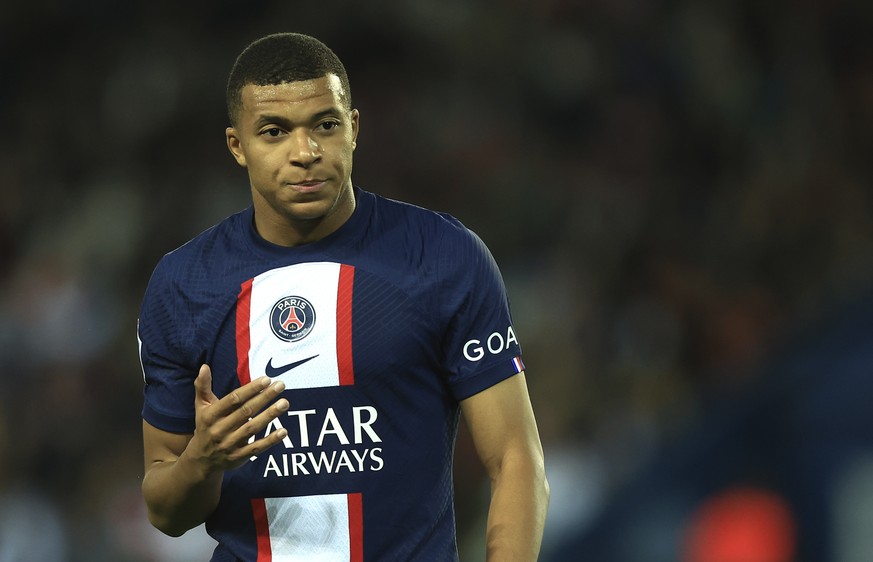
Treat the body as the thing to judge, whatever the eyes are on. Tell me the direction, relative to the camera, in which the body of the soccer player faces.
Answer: toward the camera
